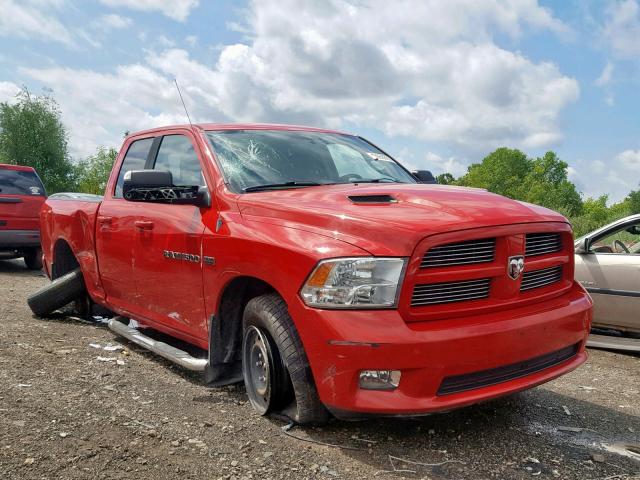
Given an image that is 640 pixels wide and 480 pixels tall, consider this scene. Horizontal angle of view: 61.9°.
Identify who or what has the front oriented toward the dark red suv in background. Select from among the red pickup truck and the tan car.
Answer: the tan car

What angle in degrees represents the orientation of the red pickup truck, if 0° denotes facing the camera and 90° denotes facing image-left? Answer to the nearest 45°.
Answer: approximately 315°

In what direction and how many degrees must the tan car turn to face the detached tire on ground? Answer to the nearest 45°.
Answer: approximately 45° to its left

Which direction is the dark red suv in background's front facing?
away from the camera

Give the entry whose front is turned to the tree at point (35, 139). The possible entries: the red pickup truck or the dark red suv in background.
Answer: the dark red suv in background

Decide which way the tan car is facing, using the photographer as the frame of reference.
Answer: facing to the left of the viewer

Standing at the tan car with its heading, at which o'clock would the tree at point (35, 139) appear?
The tree is roughly at 1 o'clock from the tan car.

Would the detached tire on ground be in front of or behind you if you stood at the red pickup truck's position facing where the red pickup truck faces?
behind

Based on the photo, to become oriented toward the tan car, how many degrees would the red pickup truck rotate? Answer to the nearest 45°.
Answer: approximately 90° to its left

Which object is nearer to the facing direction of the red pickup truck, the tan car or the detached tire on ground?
the tan car
